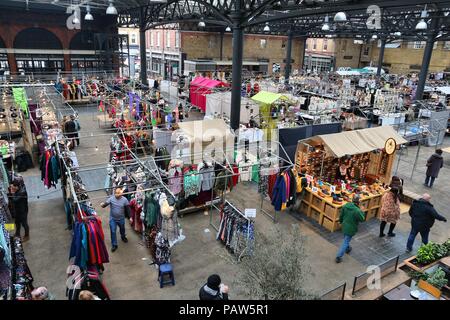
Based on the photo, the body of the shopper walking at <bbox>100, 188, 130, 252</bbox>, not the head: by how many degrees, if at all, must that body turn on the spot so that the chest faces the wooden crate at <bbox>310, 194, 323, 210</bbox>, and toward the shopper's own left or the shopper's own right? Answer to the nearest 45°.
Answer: approximately 90° to the shopper's own left

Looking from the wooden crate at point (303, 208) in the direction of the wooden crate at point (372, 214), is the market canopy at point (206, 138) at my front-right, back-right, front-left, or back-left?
back-left

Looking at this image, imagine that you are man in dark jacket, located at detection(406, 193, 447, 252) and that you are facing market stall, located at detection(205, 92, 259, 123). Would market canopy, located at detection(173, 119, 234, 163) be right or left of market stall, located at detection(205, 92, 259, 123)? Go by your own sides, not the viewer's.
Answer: left

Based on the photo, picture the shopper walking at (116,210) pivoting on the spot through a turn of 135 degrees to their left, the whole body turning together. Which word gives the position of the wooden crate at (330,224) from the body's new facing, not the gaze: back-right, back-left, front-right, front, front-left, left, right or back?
front-right
